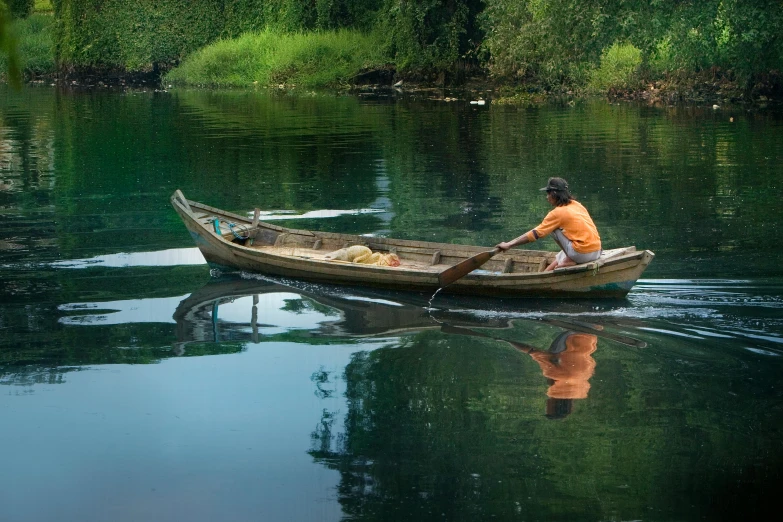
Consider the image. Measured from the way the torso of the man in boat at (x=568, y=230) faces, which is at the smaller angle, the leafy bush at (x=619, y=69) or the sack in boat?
the sack in boat

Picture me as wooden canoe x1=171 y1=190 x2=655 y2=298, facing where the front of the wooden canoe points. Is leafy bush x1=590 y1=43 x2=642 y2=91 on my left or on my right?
on my right

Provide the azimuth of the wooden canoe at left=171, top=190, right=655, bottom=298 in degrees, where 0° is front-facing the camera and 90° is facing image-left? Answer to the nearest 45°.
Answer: approximately 90°

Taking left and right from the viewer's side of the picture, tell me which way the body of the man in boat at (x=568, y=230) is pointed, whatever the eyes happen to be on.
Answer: facing to the left of the viewer
